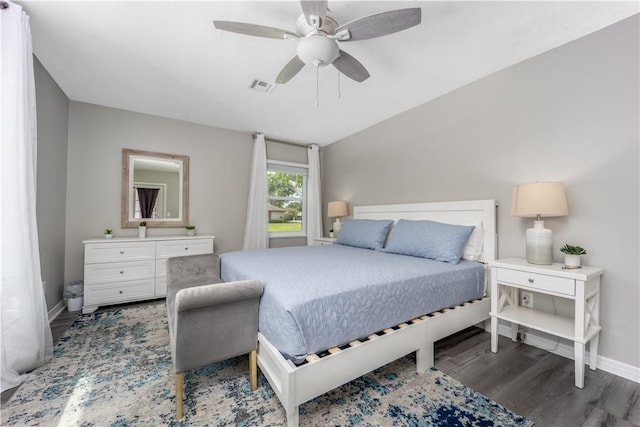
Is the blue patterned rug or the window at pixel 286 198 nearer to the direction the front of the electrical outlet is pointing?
the blue patterned rug

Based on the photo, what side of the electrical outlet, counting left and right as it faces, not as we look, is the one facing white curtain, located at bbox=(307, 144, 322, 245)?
right

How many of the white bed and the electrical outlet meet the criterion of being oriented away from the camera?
0

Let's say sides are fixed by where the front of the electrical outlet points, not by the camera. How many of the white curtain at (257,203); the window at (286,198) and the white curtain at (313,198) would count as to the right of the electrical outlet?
3

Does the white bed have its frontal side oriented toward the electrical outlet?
no

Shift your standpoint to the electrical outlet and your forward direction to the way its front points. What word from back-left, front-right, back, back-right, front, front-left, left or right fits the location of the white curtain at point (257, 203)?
right

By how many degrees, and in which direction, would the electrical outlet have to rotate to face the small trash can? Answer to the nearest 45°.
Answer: approximately 45° to its right

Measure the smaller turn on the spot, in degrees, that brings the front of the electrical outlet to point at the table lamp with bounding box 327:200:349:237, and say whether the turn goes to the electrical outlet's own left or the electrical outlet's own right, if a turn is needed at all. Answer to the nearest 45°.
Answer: approximately 90° to the electrical outlet's own right

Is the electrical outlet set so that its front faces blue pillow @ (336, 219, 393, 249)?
no

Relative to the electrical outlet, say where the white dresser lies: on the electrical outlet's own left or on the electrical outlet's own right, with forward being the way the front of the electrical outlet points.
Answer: on the electrical outlet's own right

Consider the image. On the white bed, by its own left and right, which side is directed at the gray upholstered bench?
front

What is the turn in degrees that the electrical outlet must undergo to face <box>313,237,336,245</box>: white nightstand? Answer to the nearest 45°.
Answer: approximately 90° to its right

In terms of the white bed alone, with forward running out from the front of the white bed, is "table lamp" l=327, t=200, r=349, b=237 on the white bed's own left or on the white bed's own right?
on the white bed's own right

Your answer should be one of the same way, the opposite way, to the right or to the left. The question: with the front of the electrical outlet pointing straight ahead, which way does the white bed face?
the same way
